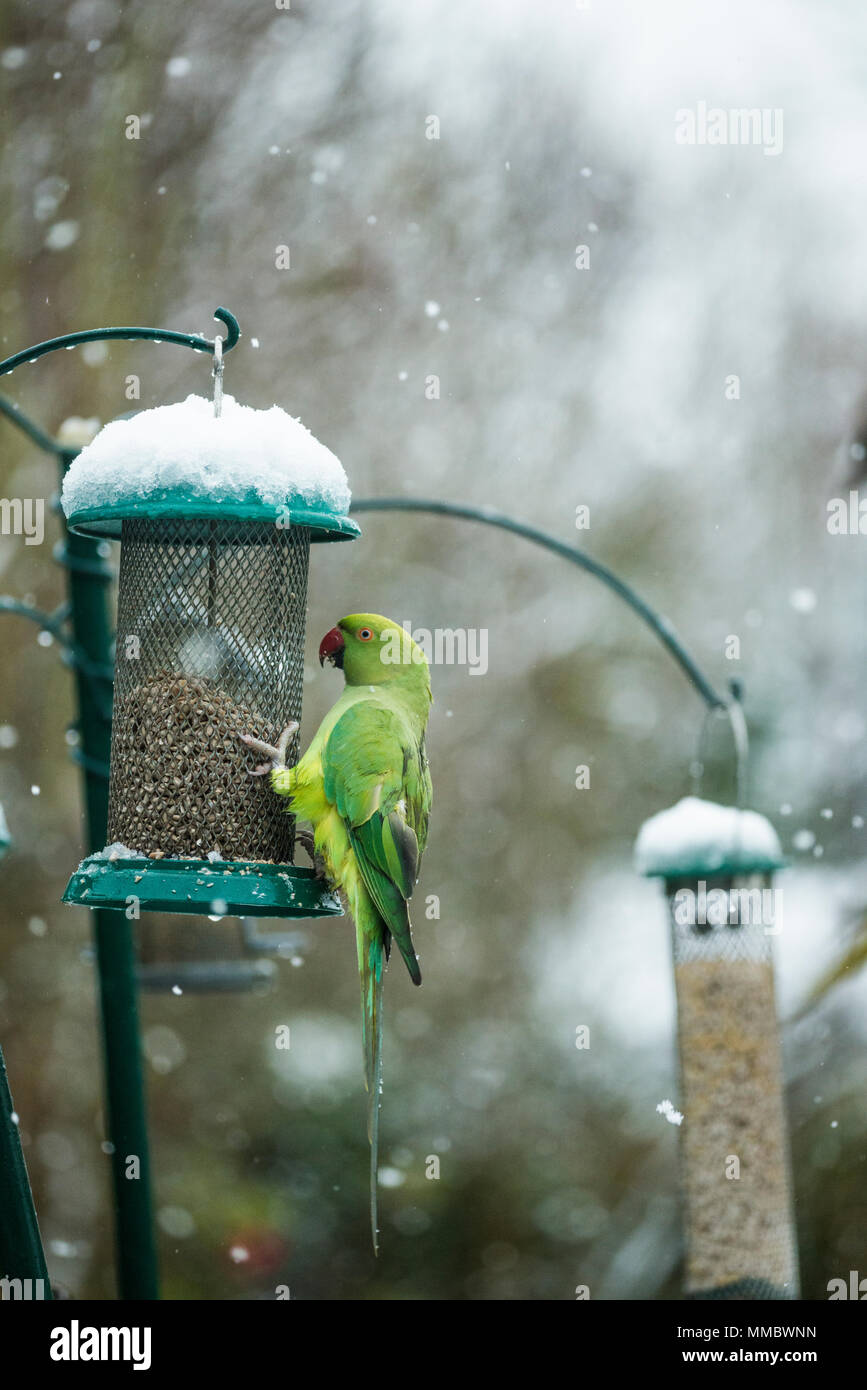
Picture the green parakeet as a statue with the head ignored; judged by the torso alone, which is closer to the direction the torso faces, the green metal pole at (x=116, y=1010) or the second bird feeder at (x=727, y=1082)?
the green metal pole

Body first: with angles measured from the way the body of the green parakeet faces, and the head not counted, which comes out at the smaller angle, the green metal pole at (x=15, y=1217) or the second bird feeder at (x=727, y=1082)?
the green metal pole

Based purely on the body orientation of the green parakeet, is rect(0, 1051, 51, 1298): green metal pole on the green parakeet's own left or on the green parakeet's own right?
on the green parakeet's own left

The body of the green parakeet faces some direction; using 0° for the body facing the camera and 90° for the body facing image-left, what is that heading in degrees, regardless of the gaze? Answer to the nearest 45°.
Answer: approximately 90°
